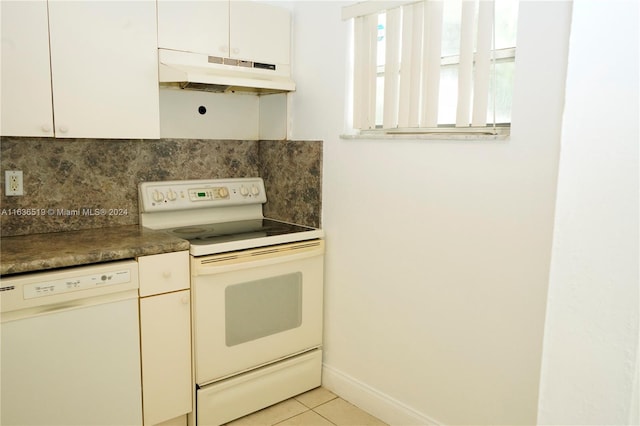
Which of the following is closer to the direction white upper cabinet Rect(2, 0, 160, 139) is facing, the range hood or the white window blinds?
the white window blinds

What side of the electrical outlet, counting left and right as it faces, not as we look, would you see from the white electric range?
left

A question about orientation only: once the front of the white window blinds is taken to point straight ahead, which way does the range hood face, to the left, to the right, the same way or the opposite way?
to the left

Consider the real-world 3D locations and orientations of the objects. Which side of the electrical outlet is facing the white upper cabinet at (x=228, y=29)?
left

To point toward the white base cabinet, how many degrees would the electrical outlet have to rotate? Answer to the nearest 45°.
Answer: approximately 45° to its left

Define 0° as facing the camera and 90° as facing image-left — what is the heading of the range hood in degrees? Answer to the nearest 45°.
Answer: approximately 315°

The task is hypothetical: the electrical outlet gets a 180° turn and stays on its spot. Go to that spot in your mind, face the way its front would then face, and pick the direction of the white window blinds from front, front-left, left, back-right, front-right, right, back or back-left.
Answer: back-right

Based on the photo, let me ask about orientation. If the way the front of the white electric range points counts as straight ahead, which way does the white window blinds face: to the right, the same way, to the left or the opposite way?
to the right
